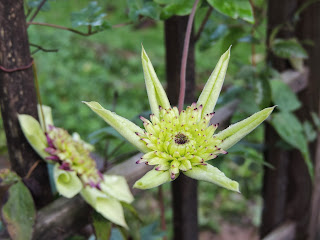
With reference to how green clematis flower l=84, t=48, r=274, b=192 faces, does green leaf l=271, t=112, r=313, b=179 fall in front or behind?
behind

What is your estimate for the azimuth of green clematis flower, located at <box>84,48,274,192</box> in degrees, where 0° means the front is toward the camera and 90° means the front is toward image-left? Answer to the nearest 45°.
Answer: approximately 0°

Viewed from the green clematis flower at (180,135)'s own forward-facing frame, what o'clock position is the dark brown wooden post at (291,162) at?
The dark brown wooden post is roughly at 7 o'clock from the green clematis flower.

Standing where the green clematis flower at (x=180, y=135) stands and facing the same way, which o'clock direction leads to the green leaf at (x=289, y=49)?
The green leaf is roughly at 7 o'clock from the green clematis flower.
